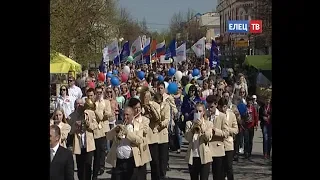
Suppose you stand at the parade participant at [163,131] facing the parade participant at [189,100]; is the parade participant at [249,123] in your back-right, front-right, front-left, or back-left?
front-right

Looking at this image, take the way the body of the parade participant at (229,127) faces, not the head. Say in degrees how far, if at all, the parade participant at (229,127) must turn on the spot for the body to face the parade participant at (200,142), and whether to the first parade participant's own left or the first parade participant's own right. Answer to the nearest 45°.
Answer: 0° — they already face them

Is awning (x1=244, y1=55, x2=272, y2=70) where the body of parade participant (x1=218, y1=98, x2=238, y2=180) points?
no

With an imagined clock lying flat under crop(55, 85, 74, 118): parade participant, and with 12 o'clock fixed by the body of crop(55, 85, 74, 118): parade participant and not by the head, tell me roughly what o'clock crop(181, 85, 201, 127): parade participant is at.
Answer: crop(181, 85, 201, 127): parade participant is roughly at 9 o'clock from crop(55, 85, 74, 118): parade participant.

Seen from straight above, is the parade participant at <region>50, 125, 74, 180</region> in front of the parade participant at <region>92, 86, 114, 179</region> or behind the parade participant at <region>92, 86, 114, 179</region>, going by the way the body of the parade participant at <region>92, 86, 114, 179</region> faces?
in front

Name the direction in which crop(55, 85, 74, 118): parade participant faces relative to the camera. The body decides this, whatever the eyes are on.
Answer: toward the camera

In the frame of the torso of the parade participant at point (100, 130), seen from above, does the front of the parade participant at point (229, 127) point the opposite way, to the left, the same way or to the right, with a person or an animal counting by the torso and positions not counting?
the same way

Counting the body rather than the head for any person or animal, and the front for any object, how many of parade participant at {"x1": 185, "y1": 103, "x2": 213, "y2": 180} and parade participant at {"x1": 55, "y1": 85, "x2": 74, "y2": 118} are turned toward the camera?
2

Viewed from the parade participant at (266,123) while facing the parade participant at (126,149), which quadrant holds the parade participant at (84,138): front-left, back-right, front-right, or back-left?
front-right

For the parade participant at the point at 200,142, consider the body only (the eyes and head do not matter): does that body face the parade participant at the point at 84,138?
no

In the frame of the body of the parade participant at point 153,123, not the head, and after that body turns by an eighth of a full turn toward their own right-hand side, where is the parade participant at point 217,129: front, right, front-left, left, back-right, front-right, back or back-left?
back-left

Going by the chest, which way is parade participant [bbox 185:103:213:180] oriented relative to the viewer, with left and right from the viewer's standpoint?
facing the viewer

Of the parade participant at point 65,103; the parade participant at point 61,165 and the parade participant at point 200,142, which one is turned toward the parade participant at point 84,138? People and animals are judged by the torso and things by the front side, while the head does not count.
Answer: the parade participant at point 65,103

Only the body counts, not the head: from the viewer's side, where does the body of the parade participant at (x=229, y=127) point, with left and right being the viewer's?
facing the viewer and to the left of the viewer

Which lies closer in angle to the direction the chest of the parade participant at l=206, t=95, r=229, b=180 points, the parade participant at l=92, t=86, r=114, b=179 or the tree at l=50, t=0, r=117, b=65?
the parade participant

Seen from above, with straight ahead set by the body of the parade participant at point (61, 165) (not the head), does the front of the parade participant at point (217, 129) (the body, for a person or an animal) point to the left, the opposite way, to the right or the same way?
the same way
